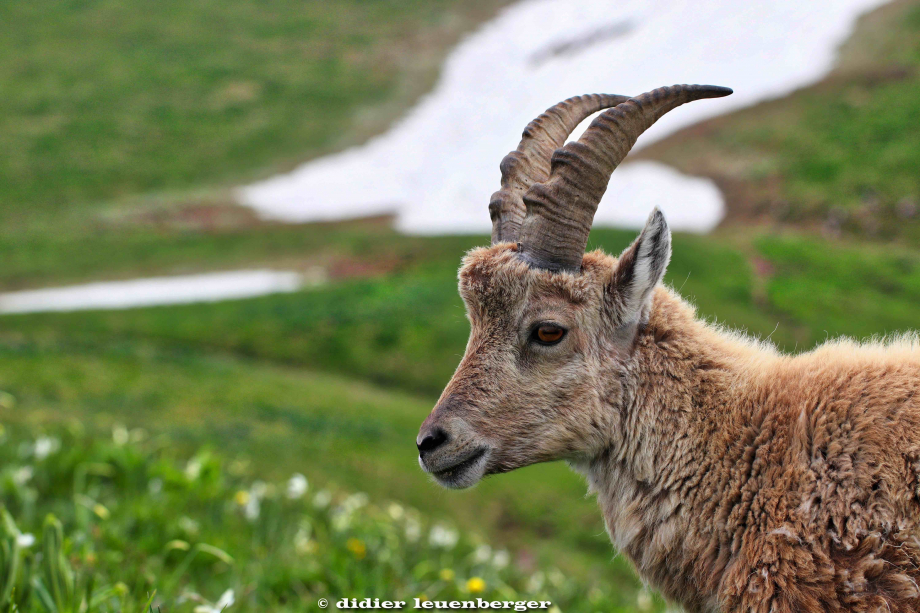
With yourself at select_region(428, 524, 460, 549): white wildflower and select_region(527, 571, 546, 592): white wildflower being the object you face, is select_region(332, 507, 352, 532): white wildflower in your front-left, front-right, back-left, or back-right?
back-right

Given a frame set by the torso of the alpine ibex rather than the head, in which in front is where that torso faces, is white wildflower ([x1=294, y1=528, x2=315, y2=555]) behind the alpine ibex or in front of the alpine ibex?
in front

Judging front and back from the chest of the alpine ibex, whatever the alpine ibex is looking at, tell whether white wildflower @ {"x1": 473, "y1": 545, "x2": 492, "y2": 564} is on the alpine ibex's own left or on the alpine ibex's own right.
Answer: on the alpine ibex's own right

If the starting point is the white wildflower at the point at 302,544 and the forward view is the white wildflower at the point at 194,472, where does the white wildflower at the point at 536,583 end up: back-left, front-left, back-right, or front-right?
back-right

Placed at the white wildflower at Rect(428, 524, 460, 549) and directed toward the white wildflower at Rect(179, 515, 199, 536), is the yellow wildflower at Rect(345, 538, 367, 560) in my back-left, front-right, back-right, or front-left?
front-left

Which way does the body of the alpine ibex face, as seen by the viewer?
to the viewer's left

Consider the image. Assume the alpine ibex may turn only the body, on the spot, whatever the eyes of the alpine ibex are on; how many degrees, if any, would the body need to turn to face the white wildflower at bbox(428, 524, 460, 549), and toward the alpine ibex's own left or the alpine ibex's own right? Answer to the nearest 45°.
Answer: approximately 45° to the alpine ibex's own right

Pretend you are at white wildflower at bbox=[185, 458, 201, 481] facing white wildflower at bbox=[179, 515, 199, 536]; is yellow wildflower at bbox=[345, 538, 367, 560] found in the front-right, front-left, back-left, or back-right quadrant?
front-left
